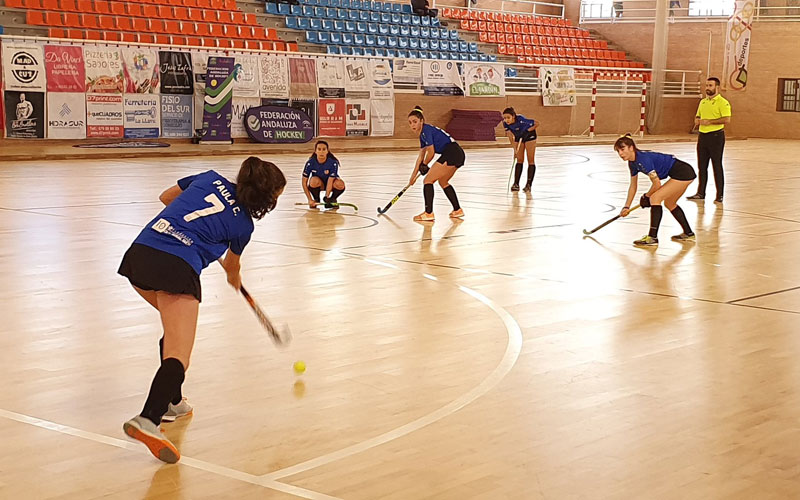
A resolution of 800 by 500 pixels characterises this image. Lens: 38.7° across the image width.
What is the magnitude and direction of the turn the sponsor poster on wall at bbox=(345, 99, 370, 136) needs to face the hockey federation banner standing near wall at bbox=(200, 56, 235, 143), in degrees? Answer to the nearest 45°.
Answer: approximately 45° to its right

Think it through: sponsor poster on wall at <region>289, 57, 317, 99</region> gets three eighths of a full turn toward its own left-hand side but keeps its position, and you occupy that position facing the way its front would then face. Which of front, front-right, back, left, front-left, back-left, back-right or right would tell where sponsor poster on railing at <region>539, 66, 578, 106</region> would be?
front

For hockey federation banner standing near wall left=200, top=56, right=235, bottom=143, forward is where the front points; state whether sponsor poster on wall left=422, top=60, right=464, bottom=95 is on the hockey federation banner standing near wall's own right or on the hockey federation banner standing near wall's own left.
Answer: on the hockey federation banner standing near wall's own left

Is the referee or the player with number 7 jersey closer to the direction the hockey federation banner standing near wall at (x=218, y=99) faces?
the player with number 7 jersey

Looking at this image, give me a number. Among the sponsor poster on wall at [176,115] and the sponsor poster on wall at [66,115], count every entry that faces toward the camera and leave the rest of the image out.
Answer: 2

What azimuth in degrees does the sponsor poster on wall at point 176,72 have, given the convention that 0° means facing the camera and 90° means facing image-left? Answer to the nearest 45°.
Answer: approximately 0°
